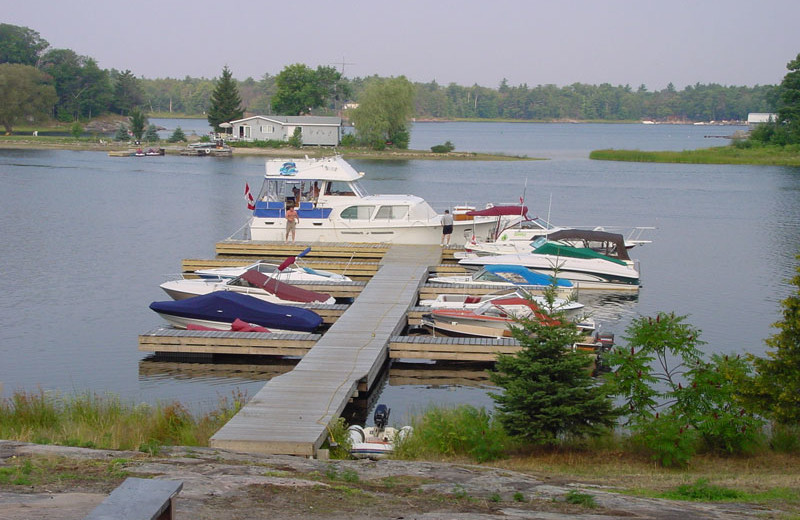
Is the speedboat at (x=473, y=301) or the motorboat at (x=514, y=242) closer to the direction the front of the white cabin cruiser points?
the motorboat

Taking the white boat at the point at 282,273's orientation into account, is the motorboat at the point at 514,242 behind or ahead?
behind

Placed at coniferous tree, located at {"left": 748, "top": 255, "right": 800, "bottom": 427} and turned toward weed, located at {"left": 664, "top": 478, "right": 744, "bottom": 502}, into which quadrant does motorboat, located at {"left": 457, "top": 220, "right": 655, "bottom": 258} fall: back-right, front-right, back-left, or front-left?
back-right

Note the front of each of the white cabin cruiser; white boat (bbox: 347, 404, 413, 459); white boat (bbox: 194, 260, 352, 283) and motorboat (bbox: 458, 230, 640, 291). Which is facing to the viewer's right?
the white cabin cruiser

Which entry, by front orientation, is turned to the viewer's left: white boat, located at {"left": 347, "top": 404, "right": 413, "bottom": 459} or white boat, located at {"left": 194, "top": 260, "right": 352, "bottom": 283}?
white boat, located at {"left": 194, "top": 260, "right": 352, "bottom": 283}

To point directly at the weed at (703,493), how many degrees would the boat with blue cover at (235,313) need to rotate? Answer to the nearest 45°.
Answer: approximately 90° to its left

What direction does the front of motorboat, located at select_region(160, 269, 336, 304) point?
to the viewer's left

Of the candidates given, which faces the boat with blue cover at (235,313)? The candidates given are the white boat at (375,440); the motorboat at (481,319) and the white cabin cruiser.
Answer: the motorboat

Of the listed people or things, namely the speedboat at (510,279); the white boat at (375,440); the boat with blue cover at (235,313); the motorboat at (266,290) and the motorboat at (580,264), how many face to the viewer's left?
4

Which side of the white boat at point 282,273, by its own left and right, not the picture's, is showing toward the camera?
left

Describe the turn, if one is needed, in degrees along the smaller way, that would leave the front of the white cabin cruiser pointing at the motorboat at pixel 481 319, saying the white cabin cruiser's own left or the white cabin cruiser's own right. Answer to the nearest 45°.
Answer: approximately 90° to the white cabin cruiser's own right

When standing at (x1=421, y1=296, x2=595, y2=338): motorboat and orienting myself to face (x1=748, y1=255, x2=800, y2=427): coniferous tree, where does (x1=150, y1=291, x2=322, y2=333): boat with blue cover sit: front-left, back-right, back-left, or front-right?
back-right

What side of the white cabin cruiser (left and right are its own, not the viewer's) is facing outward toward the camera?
right
